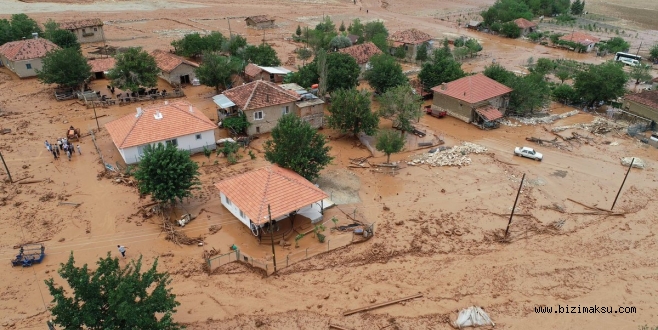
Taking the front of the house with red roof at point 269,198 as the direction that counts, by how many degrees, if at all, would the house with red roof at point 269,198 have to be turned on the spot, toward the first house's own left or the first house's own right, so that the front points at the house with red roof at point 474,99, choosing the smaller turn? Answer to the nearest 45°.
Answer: approximately 90° to the first house's own left

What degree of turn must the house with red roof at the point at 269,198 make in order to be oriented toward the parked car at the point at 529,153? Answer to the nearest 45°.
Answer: approximately 45° to its left

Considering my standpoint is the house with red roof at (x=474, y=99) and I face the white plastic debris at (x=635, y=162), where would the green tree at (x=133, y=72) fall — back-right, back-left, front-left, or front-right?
back-right

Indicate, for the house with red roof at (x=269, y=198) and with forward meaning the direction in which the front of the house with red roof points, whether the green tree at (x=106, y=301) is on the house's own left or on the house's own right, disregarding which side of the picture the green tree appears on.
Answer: on the house's own right

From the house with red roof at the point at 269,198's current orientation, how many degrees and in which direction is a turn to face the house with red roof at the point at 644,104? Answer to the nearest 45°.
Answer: approximately 45° to its left

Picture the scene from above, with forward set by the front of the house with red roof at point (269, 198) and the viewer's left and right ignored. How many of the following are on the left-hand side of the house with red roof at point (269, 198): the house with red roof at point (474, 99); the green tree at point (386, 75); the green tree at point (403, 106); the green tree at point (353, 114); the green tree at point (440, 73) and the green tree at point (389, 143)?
6

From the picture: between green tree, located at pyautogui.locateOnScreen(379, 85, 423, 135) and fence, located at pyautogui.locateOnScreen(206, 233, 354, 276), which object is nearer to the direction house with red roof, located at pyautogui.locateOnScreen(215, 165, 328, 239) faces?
the fence

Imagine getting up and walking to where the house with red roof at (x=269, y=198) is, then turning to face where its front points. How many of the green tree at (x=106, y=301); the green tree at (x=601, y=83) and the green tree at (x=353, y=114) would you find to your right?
1

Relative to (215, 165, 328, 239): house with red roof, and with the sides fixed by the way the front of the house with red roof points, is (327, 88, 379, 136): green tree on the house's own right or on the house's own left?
on the house's own left

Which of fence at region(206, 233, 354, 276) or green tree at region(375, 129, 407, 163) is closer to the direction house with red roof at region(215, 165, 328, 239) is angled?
the fence

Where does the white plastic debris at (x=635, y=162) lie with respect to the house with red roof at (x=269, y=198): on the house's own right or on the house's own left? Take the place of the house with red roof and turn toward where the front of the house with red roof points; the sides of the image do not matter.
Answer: on the house's own left

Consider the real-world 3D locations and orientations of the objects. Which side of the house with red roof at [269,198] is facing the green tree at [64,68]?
back

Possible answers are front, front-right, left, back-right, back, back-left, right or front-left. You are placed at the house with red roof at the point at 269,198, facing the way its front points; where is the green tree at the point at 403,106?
left

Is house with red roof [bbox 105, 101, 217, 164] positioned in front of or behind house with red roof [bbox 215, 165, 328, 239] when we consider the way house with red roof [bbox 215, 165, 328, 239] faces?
behind

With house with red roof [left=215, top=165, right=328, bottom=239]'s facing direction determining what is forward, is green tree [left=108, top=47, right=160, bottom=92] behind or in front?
behind

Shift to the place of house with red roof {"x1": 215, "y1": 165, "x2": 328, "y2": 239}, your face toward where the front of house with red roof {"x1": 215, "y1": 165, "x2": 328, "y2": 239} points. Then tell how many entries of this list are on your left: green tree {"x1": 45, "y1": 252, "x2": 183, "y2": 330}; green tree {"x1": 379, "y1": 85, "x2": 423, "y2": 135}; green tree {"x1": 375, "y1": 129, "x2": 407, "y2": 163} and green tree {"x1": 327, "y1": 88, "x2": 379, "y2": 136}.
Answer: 3

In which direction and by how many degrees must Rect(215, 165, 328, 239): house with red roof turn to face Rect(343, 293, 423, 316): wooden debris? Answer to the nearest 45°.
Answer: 0° — it already faces it

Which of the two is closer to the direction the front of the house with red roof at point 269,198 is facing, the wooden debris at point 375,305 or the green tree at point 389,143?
the wooden debris
